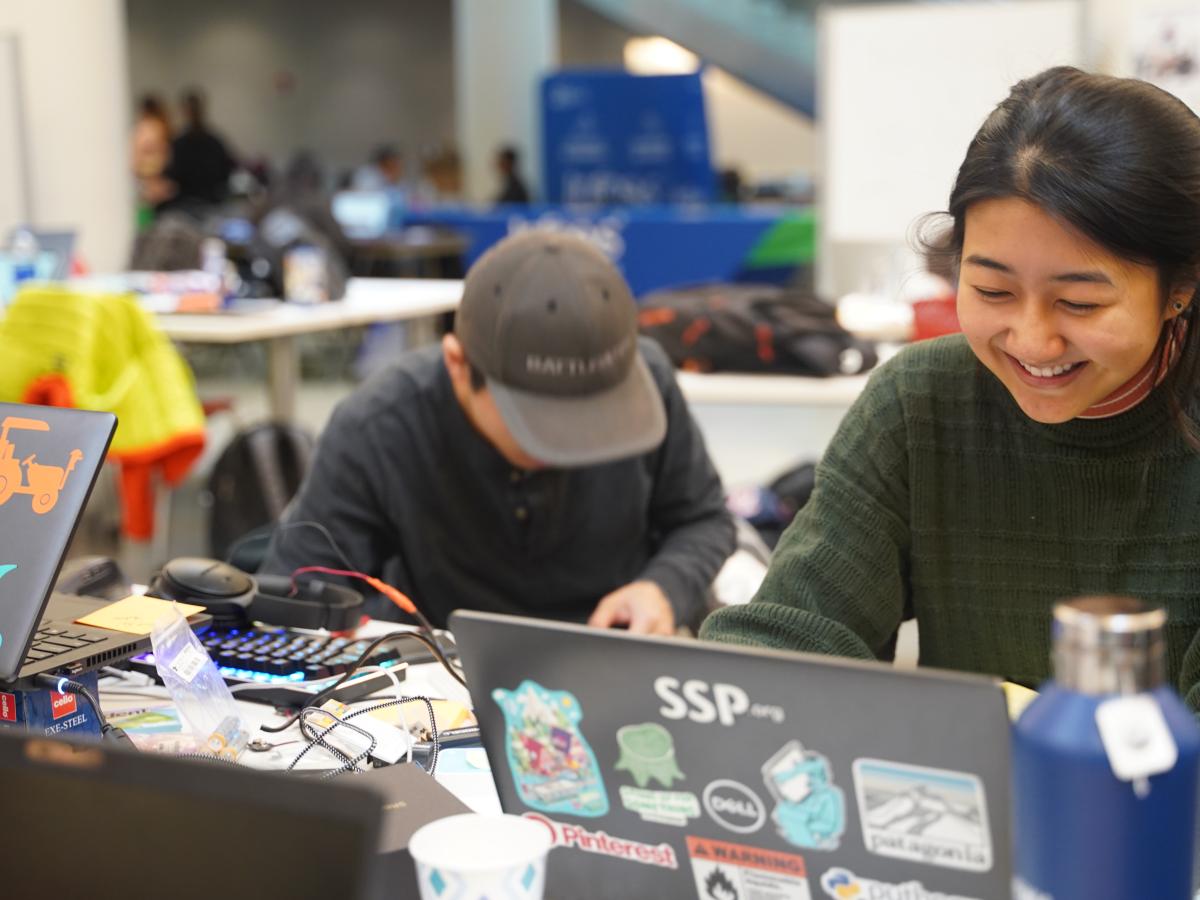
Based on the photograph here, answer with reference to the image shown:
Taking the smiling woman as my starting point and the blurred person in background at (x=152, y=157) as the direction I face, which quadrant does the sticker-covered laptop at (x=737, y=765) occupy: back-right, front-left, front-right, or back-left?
back-left

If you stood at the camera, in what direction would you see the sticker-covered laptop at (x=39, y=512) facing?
facing away from the viewer and to the right of the viewer

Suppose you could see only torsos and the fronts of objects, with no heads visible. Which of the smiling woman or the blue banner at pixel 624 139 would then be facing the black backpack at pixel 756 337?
the blue banner

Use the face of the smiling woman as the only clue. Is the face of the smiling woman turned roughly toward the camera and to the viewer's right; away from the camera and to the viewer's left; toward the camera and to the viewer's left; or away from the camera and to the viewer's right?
toward the camera and to the viewer's left

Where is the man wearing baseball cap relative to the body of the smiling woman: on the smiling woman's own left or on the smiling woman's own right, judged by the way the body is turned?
on the smiling woman's own right

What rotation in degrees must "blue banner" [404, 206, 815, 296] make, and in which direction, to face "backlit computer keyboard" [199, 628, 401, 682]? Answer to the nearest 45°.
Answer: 0° — it already faces it

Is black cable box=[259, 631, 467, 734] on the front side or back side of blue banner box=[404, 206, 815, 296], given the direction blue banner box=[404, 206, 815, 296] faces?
on the front side

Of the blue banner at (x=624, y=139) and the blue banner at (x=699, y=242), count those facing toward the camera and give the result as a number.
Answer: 2

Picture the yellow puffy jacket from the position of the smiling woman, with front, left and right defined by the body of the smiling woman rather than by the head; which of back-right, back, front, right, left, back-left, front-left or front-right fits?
right

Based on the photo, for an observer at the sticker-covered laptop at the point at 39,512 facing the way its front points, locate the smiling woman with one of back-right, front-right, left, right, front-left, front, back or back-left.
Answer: front-right

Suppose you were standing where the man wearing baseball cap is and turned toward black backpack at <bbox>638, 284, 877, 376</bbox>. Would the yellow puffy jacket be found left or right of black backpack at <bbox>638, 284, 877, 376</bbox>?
left

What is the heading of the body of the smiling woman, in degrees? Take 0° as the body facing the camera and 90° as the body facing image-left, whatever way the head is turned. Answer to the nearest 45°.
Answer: approximately 45°

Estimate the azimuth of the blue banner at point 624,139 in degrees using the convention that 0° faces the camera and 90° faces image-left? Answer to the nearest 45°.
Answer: approximately 0°
